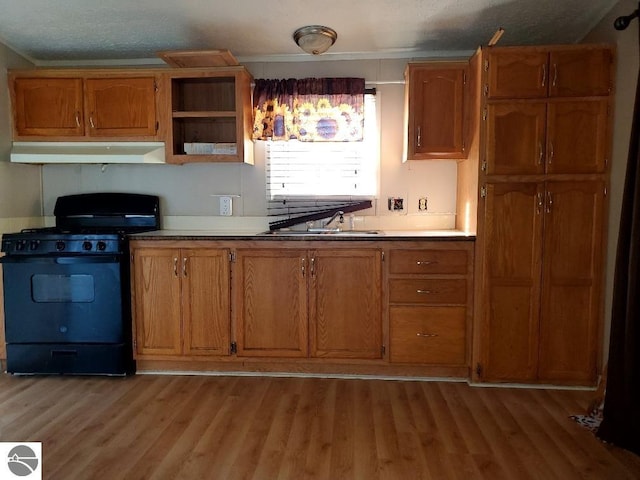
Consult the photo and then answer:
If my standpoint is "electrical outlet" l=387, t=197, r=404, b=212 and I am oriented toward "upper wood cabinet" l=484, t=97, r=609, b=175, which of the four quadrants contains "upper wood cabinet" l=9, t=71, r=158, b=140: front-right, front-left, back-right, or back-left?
back-right

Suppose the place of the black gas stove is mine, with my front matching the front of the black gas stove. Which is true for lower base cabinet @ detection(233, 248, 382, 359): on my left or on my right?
on my left

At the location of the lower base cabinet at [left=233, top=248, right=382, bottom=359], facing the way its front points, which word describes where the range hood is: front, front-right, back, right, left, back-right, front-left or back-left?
right

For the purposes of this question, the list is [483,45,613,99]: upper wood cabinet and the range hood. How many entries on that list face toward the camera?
2

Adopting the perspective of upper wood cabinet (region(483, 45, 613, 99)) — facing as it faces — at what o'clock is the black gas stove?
The black gas stove is roughly at 2 o'clock from the upper wood cabinet.

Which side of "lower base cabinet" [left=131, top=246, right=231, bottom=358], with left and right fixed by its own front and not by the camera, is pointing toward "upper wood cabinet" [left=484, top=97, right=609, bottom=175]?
left

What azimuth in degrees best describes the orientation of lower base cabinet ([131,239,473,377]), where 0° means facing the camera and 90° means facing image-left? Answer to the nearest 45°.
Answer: approximately 0°
